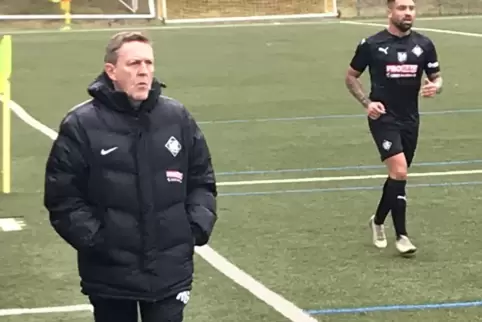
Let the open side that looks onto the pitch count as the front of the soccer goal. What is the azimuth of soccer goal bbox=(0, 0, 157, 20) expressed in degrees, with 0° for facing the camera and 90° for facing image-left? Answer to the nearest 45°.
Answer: approximately 0°

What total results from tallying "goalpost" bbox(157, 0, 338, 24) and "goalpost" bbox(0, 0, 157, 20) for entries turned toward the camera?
2

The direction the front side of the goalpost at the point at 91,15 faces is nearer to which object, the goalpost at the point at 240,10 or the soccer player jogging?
the soccer player jogging

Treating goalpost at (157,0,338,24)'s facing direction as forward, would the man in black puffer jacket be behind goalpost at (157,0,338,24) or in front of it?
in front

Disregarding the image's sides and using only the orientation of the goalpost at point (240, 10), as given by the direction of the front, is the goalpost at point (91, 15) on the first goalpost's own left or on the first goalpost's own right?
on the first goalpost's own right

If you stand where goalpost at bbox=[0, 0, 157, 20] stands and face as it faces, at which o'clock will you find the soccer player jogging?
The soccer player jogging is roughly at 12 o'clock from the goalpost.

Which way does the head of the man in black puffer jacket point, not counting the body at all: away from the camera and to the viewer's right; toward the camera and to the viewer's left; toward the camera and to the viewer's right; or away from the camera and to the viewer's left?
toward the camera and to the viewer's right

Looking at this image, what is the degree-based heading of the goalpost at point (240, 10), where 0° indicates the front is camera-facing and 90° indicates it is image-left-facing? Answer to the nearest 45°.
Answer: approximately 0°
